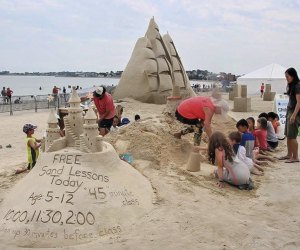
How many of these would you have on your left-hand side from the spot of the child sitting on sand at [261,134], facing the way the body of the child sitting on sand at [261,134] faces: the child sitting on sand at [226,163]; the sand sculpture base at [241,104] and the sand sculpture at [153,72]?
1

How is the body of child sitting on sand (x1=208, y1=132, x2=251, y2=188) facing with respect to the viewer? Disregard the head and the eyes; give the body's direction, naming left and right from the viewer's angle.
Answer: facing to the left of the viewer

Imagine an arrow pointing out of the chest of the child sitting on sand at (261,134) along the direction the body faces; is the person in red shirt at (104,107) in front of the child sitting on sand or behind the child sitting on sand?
in front

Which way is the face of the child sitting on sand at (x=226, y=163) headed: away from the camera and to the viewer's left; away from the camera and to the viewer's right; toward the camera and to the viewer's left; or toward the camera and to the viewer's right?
away from the camera and to the viewer's left

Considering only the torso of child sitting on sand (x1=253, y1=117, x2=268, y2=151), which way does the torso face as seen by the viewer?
to the viewer's left

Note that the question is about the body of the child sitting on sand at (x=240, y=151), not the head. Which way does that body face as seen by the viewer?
to the viewer's left

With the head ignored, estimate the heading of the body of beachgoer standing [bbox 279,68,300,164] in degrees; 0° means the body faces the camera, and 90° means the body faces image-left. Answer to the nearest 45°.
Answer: approximately 90°
